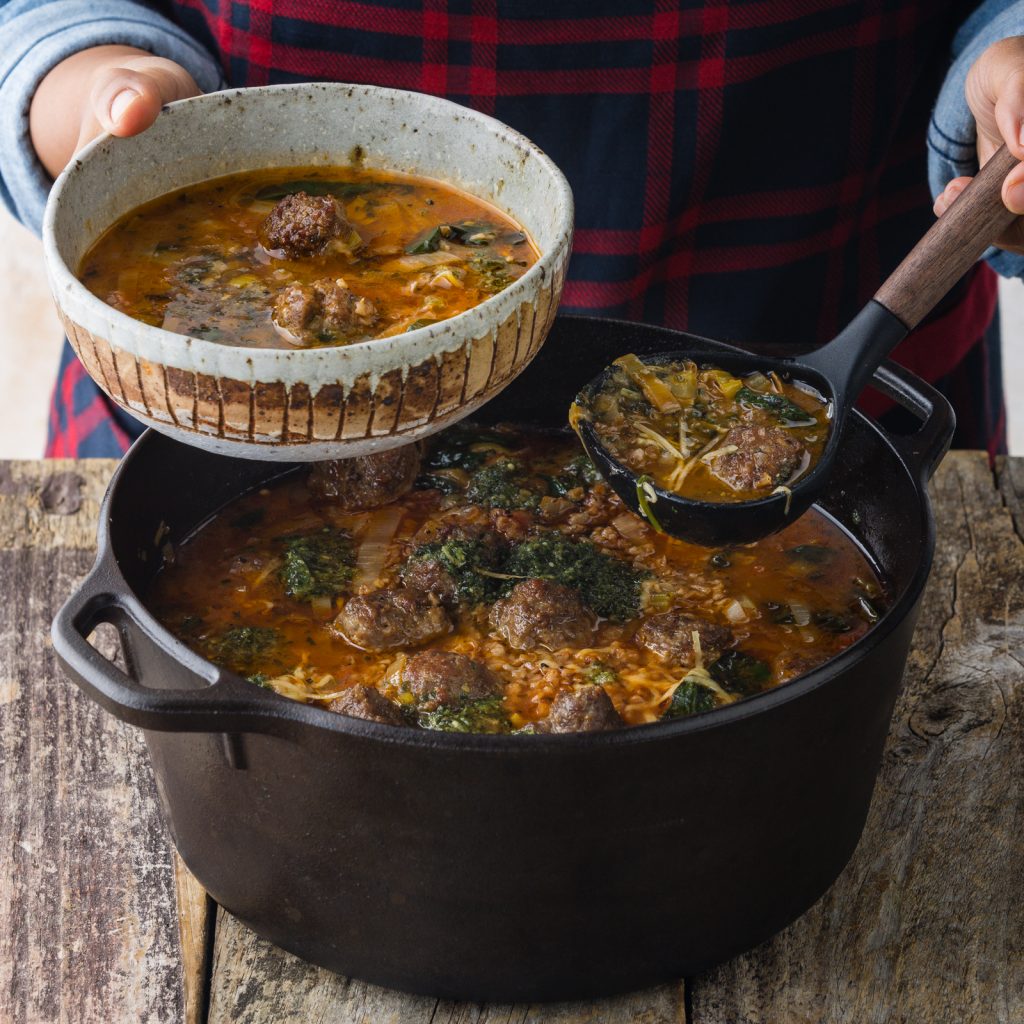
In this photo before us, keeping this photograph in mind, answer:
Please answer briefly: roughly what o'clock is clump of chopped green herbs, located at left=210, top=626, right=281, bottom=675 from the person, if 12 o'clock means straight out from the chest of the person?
The clump of chopped green herbs is roughly at 1 o'clock from the person.

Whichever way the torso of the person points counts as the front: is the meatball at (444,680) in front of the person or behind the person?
in front

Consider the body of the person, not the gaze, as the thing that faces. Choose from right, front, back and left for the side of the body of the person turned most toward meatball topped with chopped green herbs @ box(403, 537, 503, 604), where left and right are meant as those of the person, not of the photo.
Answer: front

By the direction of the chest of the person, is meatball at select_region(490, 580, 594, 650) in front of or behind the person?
in front

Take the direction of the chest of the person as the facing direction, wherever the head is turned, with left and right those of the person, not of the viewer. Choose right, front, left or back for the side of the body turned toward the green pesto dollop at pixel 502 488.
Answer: front

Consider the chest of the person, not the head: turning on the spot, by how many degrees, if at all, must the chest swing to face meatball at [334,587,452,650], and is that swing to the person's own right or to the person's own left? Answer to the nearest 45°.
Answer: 0° — they already face it

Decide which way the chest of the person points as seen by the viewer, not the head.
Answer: toward the camera

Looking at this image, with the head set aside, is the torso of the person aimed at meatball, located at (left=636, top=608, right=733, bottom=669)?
yes

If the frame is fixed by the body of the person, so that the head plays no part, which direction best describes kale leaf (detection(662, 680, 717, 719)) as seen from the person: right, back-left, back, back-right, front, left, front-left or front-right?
front

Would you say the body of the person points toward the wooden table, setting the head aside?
yes

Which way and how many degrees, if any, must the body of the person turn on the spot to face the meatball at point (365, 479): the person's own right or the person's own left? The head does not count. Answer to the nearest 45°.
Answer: approximately 45° to the person's own right
